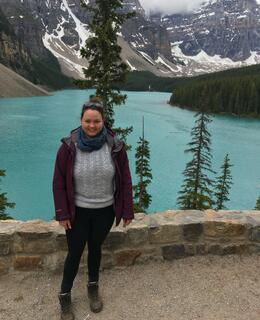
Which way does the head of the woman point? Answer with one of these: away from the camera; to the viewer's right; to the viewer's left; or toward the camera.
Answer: toward the camera

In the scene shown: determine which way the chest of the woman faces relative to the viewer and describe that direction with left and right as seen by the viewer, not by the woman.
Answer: facing the viewer

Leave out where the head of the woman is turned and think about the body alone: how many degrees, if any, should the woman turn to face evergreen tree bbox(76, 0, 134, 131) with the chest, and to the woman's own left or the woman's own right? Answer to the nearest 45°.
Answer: approximately 180°
